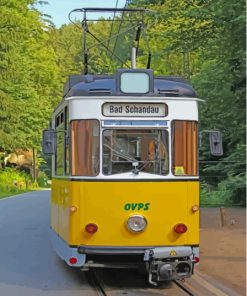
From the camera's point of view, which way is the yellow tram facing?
toward the camera
